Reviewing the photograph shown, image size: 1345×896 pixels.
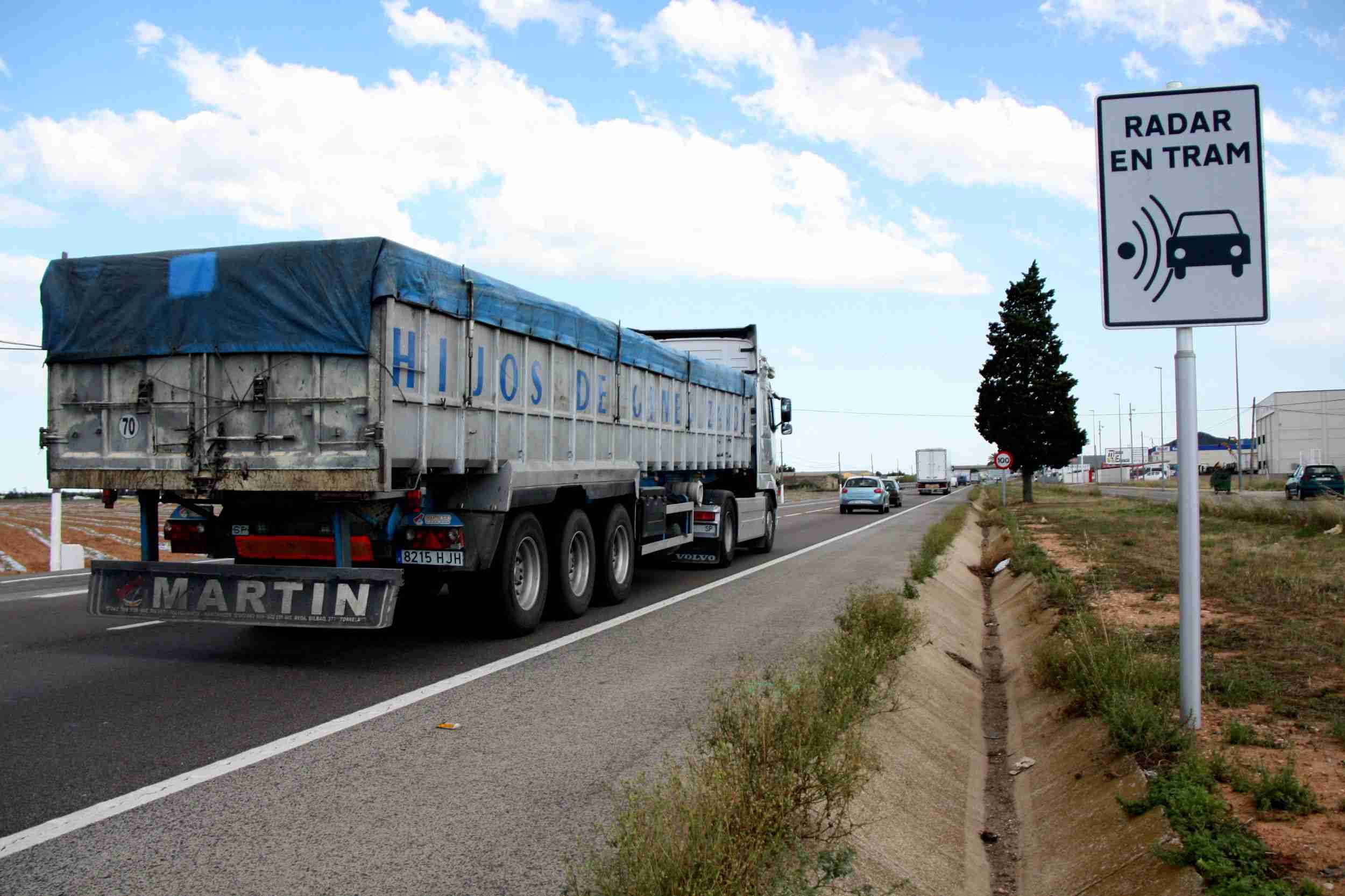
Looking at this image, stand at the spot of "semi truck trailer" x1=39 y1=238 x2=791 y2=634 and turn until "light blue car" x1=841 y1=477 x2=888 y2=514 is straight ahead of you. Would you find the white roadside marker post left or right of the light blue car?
left

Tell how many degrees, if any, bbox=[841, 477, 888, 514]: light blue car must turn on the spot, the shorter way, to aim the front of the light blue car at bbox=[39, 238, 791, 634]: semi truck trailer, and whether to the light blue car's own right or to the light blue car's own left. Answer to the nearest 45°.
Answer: approximately 180°

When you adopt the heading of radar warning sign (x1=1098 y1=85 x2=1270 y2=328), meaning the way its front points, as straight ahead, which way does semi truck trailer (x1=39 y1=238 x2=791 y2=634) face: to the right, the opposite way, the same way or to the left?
the opposite way

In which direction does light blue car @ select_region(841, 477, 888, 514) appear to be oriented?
away from the camera

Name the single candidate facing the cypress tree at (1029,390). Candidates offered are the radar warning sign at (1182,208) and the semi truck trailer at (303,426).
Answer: the semi truck trailer

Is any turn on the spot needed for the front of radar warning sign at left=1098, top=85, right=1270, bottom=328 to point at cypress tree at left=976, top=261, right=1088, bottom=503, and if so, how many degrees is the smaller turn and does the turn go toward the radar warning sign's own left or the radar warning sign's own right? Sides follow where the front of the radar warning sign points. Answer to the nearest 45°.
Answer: approximately 180°

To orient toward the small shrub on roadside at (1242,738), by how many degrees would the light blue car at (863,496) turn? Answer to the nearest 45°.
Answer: approximately 180°

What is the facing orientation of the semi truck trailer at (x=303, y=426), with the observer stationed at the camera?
facing away from the viewer and to the right of the viewer

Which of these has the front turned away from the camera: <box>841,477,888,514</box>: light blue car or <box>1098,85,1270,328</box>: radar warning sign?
the light blue car

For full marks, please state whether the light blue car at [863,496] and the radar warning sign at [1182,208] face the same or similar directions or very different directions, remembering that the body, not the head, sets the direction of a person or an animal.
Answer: very different directions

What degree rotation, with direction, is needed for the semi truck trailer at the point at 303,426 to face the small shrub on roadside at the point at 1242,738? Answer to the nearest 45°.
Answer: approximately 90° to its right
